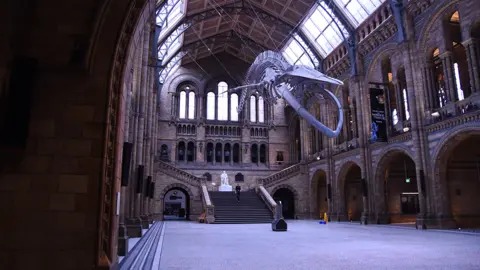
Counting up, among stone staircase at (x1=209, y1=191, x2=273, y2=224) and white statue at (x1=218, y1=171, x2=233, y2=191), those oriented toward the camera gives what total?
2

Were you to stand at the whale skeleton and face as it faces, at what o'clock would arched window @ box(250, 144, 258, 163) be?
The arched window is roughly at 7 o'clock from the whale skeleton.

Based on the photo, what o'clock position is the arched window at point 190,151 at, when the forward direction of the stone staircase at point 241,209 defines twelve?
The arched window is roughly at 5 o'clock from the stone staircase.

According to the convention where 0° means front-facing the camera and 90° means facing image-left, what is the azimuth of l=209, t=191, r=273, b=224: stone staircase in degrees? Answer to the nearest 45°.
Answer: approximately 0°

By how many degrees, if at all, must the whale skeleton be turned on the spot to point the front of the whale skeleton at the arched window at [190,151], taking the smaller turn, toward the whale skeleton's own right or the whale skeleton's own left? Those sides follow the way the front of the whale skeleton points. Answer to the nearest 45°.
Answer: approximately 180°

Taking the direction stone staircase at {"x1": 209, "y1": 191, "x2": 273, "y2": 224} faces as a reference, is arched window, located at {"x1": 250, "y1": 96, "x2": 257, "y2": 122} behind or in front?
behind

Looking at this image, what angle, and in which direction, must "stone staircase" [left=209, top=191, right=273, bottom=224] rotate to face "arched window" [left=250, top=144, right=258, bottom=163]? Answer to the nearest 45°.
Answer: approximately 180°

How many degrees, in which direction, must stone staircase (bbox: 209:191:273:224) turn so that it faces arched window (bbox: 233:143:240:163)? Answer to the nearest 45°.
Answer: approximately 180°

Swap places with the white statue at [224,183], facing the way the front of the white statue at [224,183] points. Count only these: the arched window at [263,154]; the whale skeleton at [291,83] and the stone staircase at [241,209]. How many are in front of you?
2

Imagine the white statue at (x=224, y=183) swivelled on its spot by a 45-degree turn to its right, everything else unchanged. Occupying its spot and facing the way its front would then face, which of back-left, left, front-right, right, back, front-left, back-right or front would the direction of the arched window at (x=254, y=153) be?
back
